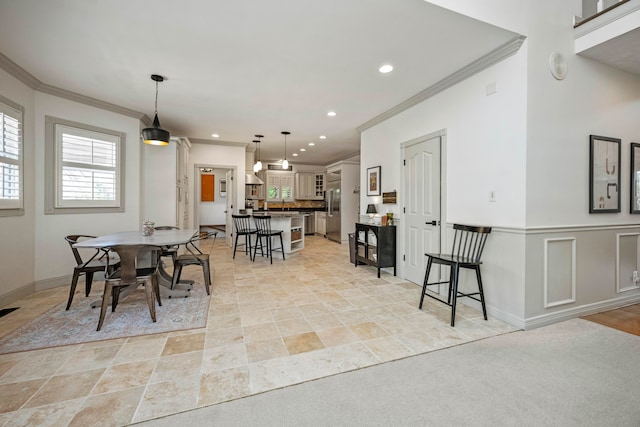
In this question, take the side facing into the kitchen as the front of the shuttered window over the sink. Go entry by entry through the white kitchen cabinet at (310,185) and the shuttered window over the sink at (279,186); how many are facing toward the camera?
2

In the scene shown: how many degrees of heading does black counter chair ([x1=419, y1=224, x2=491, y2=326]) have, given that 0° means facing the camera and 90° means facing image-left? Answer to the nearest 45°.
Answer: approximately 45°

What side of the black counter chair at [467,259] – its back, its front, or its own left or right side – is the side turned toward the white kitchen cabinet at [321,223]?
right

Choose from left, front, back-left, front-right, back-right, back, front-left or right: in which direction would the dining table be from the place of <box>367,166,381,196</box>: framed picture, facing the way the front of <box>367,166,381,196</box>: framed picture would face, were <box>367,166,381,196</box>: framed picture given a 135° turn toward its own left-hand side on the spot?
back-right

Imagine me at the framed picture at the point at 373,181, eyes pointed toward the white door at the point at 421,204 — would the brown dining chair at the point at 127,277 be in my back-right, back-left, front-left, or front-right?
front-right

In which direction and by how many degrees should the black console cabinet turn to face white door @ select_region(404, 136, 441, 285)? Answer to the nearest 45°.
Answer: approximately 90° to its left

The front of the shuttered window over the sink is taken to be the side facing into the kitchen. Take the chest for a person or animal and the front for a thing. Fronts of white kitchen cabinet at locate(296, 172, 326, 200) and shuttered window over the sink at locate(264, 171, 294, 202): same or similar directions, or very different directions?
same or similar directions

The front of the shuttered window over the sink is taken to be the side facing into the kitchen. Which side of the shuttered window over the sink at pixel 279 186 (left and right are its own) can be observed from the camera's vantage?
front
